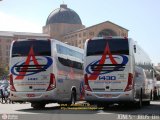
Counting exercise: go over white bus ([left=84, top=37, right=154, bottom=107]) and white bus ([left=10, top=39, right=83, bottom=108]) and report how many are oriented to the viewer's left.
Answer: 0

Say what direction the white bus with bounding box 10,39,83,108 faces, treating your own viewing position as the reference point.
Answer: facing away from the viewer and to the right of the viewer

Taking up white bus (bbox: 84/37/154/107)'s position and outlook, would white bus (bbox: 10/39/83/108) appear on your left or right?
on your left

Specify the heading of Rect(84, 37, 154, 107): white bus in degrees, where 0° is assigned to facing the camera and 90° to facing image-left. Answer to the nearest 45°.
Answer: approximately 180°

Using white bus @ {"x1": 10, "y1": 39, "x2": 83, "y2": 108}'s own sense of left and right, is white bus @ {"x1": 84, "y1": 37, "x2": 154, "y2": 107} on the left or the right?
on its right
